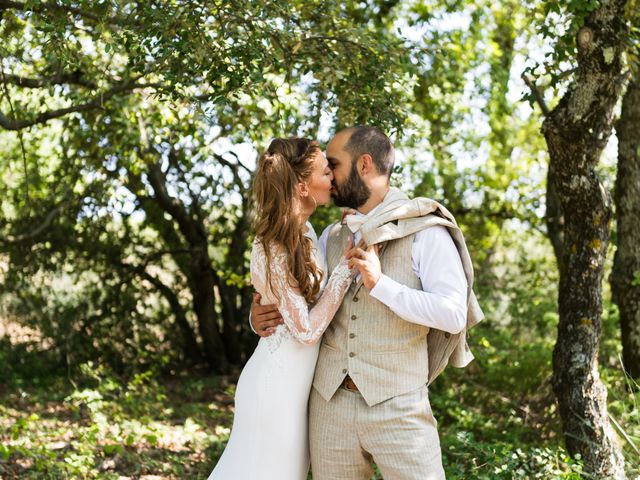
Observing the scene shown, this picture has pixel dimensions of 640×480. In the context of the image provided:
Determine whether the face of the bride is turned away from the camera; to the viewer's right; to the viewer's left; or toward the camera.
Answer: to the viewer's right

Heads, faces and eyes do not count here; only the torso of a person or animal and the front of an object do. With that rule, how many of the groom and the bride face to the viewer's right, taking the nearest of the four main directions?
1

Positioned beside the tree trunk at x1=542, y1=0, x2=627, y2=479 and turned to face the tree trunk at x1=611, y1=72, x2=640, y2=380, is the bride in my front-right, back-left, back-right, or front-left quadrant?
back-left

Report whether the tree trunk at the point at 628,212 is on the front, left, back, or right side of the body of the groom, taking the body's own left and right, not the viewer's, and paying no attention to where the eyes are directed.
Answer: back

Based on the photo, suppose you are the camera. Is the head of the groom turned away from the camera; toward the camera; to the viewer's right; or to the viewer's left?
to the viewer's left

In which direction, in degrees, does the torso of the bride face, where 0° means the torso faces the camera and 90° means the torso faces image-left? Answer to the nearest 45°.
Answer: approximately 270°

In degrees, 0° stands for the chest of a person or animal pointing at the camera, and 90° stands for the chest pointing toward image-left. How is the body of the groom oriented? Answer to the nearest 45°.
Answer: approximately 45°
